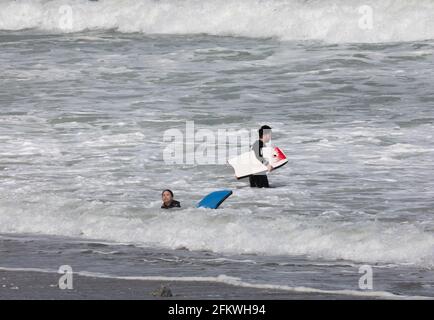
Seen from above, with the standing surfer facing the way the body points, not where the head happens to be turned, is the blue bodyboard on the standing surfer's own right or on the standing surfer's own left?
on the standing surfer's own right
